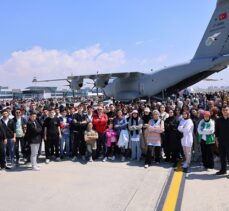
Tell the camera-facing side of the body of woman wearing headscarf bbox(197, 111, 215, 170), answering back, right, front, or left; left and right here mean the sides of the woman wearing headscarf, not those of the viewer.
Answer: front

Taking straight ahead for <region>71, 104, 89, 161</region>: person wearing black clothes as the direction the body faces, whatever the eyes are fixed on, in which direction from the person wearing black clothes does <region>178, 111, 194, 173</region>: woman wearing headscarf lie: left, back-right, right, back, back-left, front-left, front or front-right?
front-left

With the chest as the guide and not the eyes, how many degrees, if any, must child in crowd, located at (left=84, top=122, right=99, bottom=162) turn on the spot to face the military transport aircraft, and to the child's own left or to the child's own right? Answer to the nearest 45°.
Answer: approximately 135° to the child's own left

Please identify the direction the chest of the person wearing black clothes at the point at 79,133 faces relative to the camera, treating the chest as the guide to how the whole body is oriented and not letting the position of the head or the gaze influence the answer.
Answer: toward the camera

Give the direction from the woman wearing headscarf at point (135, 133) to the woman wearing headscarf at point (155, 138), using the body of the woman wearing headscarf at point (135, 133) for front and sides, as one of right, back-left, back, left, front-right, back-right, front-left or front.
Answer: front-left

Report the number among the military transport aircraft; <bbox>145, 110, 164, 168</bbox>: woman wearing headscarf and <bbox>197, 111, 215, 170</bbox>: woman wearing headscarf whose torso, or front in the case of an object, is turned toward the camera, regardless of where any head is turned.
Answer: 2

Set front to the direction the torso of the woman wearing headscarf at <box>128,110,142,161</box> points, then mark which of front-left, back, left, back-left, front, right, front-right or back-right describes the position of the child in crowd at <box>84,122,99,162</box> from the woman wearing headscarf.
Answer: right

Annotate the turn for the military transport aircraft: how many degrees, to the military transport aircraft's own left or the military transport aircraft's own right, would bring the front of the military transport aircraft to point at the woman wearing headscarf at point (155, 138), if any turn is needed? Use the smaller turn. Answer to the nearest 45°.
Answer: approximately 135° to the military transport aircraft's own left

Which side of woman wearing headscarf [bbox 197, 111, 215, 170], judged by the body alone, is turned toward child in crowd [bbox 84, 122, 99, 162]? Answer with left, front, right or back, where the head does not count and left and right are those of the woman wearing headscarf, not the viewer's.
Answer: right

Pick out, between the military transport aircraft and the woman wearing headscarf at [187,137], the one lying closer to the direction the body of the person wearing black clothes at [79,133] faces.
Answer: the woman wearing headscarf

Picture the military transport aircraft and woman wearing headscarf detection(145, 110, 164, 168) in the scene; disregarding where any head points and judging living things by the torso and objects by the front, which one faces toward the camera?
the woman wearing headscarf

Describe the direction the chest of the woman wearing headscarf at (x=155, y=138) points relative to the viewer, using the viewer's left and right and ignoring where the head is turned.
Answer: facing the viewer

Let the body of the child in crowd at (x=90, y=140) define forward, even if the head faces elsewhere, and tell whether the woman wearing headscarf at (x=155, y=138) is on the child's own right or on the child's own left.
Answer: on the child's own left
